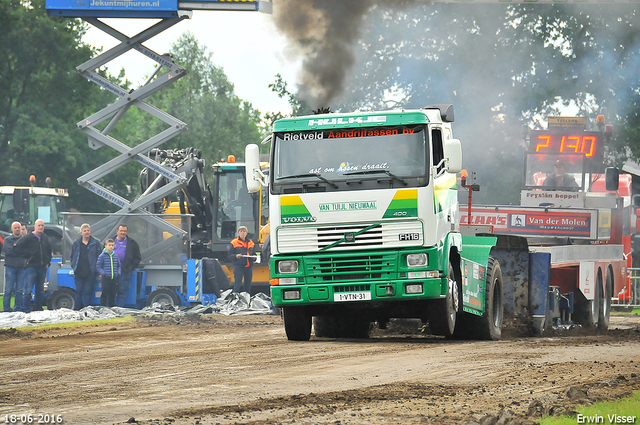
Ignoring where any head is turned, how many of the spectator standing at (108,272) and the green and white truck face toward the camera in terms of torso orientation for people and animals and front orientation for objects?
2

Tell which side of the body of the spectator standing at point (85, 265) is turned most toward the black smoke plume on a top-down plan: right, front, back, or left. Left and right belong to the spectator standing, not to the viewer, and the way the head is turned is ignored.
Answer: left

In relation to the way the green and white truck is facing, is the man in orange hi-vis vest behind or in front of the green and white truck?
behind

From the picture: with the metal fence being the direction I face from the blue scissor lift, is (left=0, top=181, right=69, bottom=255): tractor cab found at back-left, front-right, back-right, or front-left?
back-left

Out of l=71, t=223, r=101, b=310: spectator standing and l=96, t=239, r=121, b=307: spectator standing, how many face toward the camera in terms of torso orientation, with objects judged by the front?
2

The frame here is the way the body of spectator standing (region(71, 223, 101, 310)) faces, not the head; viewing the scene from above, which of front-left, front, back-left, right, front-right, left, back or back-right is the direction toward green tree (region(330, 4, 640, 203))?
back-left

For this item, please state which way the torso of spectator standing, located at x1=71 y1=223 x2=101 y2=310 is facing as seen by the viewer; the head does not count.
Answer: toward the camera

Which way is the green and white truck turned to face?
toward the camera

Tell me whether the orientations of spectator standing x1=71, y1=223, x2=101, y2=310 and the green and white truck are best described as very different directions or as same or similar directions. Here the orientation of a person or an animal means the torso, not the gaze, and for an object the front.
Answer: same or similar directions

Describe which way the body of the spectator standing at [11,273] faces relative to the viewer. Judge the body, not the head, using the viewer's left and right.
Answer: facing the viewer and to the right of the viewer

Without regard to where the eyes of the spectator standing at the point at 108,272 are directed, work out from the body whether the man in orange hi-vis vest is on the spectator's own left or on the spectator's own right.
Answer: on the spectator's own left

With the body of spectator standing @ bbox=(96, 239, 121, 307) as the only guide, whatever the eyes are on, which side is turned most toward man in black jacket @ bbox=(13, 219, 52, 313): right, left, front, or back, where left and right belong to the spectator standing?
right
